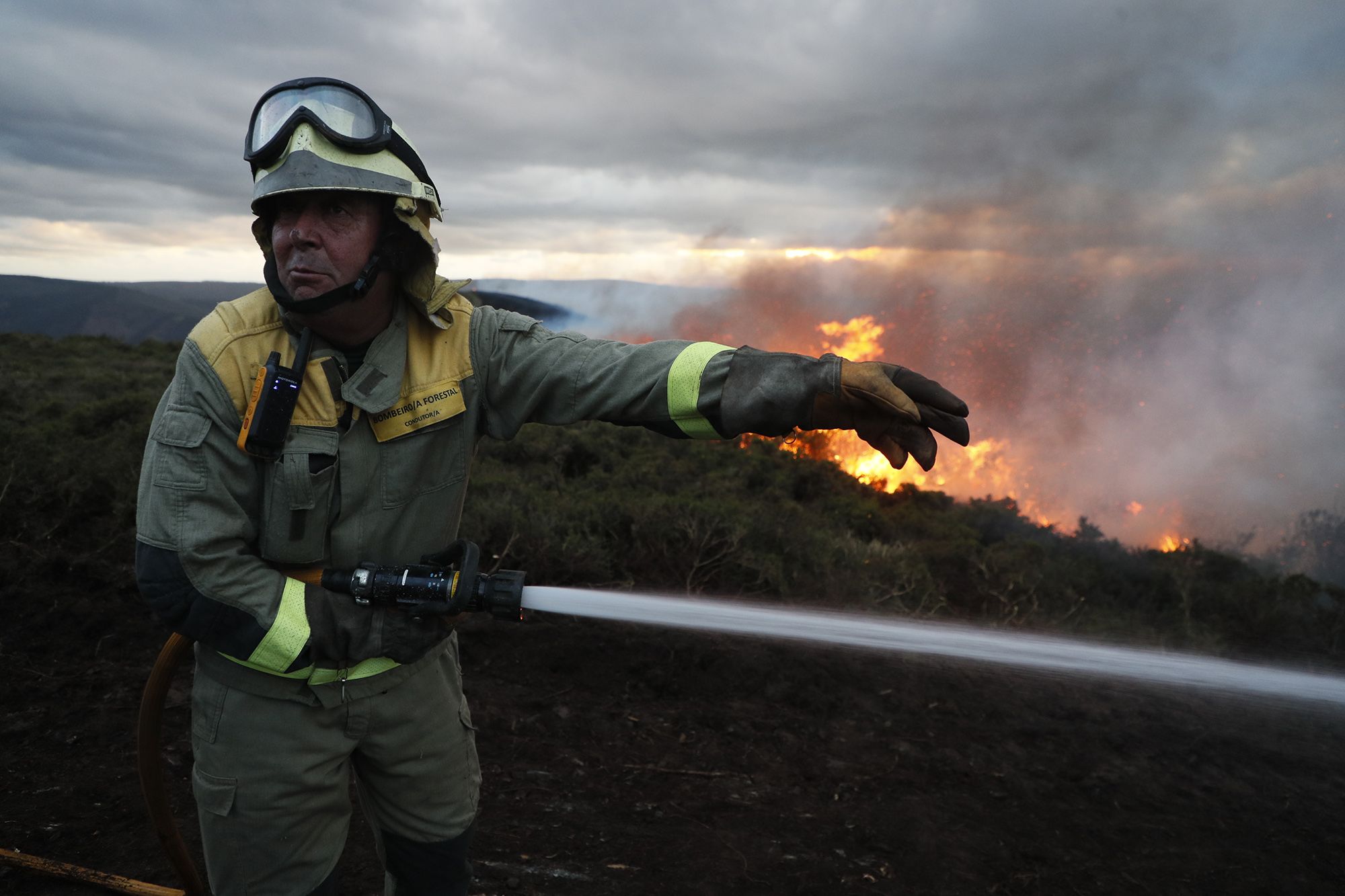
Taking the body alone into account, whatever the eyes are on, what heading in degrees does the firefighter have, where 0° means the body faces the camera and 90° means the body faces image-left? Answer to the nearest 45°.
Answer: approximately 0°

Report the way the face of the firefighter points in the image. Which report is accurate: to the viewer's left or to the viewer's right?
to the viewer's left
